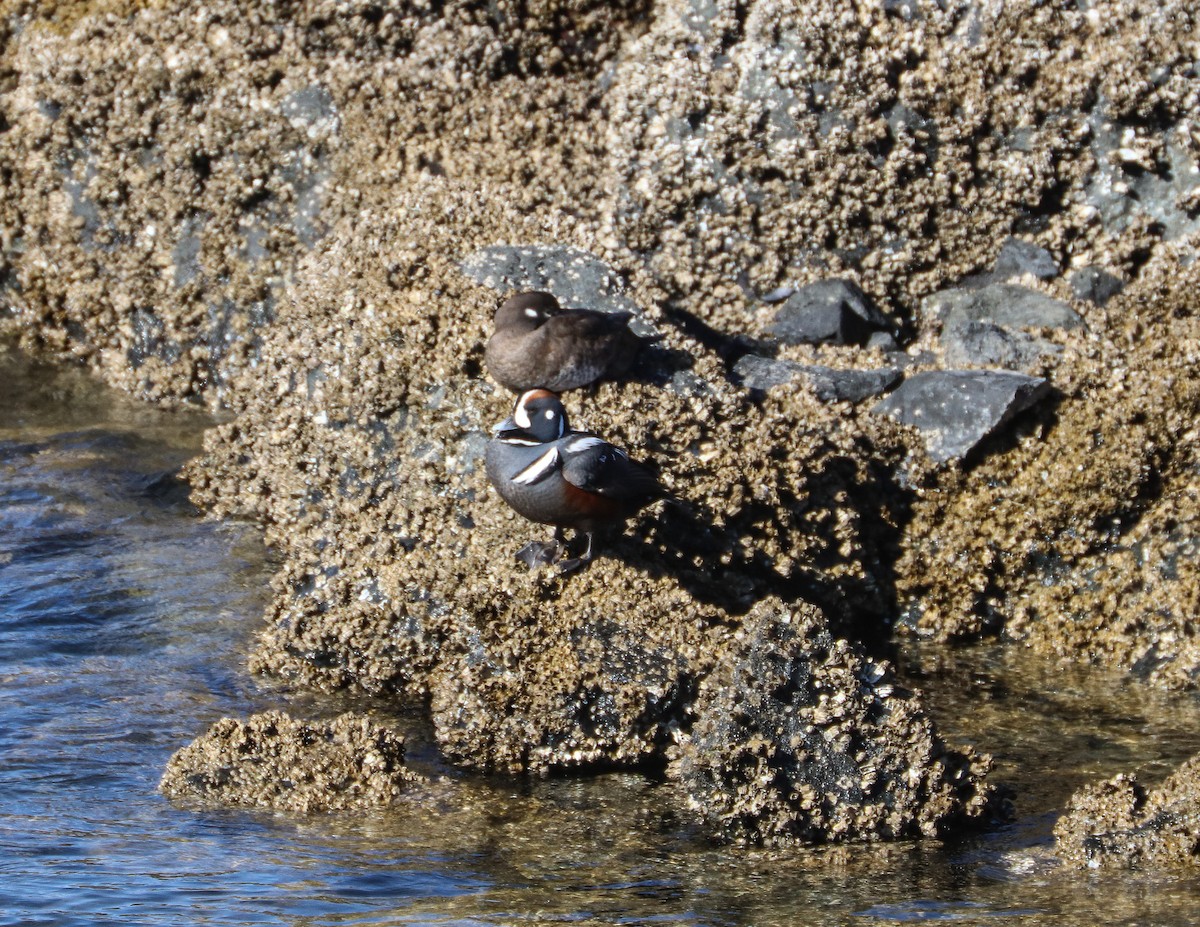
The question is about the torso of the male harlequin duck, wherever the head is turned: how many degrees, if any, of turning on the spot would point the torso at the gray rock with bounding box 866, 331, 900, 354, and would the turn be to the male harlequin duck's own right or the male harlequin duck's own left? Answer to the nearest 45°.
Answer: approximately 135° to the male harlequin duck's own right

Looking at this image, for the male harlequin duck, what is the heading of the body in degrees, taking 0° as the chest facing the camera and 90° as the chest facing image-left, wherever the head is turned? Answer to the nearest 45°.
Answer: approximately 90°

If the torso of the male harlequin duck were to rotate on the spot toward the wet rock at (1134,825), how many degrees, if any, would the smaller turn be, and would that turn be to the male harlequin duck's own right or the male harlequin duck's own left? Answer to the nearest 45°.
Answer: approximately 135° to the male harlequin duck's own left

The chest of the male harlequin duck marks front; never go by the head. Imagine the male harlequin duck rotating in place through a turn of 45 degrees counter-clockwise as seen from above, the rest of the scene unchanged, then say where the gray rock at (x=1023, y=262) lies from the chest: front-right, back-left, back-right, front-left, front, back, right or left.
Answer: back

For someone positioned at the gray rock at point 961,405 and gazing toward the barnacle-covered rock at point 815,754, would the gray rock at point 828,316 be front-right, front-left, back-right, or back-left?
back-right

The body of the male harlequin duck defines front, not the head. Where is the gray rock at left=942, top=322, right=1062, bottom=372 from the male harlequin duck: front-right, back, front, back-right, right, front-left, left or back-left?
back-right

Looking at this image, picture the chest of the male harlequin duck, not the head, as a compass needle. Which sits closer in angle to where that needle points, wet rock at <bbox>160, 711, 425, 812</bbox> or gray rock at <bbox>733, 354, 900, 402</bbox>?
the wet rock

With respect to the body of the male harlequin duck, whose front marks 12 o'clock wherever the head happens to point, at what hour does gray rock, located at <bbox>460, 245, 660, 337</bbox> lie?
The gray rock is roughly at 3 o'clock from the male harlequin duck.

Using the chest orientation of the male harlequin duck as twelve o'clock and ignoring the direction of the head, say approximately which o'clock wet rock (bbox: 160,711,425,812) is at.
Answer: The wet rock is roughly at 11 o'clock from the male harlequin duck.

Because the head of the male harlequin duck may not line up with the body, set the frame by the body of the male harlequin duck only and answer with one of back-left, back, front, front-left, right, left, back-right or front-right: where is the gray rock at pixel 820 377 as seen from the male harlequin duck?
back-right

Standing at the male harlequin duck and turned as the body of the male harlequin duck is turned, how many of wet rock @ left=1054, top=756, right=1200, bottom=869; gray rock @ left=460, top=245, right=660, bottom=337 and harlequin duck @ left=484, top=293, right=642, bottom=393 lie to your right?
2

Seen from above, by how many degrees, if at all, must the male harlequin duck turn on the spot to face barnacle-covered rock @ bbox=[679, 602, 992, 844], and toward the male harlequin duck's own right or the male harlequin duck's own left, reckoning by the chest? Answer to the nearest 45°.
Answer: approximately 135° to the male harlequin duck's own left

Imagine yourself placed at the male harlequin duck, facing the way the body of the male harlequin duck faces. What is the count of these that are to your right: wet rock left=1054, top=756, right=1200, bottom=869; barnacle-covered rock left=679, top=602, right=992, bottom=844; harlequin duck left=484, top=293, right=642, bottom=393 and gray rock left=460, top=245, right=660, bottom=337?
2

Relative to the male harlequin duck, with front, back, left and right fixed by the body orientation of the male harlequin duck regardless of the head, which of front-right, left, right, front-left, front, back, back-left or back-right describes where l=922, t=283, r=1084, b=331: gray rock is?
back-right

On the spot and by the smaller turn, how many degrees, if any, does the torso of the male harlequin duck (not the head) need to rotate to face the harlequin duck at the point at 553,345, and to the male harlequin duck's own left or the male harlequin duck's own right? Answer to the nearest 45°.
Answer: approximately 90° to the male harlequin duck's own right
